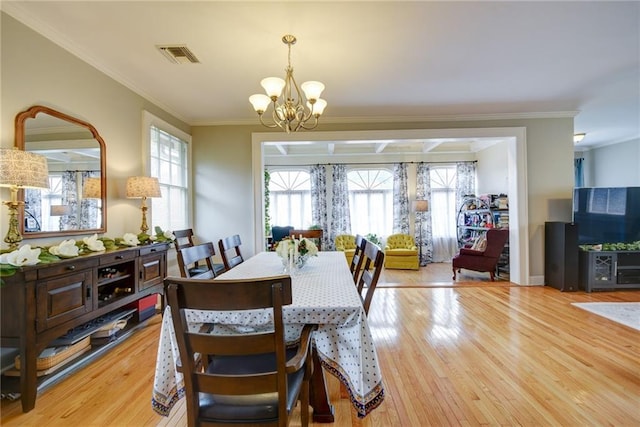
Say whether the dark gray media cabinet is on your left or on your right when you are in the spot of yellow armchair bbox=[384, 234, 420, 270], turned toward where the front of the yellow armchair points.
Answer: on your left

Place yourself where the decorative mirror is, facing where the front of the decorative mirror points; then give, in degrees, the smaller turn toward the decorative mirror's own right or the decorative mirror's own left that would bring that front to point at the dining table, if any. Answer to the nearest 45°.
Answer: approximately 45° to the decorative mirror's own right

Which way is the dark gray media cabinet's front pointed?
toward the camera

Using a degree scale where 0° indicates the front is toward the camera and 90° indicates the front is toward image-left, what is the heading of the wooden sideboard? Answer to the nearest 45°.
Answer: approximately 315°

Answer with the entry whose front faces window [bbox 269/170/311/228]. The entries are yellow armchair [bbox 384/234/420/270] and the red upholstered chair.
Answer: the red upholstered chair

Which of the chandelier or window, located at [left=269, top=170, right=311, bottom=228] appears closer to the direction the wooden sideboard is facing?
the chandelier

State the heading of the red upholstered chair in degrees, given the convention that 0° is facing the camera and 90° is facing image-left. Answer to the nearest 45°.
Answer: approximately 90°

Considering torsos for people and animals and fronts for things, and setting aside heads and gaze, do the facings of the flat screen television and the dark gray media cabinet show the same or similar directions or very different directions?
same or similar directions

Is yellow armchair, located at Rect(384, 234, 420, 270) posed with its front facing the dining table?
yes

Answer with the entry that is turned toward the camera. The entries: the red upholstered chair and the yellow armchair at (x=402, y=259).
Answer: the yellow armchair

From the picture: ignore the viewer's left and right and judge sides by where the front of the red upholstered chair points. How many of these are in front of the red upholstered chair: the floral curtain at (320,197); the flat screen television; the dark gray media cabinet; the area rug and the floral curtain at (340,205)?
2

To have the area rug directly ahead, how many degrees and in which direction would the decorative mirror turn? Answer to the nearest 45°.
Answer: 0° — it already faces it

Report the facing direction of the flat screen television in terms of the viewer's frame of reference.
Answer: facing the viewer

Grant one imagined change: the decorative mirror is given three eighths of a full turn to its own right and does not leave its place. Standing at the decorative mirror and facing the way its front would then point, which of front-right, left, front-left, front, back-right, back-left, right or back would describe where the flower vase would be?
back-left
